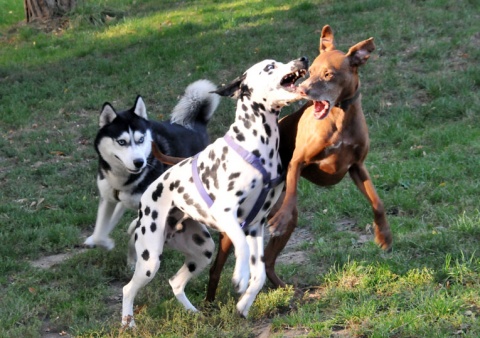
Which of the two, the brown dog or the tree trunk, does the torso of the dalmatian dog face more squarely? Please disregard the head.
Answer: the brown dog

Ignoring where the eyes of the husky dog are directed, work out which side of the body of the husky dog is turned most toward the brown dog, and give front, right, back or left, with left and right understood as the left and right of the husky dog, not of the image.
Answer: left

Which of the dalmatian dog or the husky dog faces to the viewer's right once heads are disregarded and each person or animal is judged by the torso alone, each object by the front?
the dalmatian dog

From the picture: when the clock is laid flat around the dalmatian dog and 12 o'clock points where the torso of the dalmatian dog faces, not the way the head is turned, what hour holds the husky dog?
The husky dog is roughly at 8 o'clock from the dalmatian dog.

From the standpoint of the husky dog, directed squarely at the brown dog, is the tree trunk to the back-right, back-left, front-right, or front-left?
back-left

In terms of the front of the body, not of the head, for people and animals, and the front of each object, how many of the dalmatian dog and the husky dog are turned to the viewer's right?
1

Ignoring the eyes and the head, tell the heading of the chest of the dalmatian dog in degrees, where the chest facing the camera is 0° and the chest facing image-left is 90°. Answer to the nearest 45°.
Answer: approximately 270°

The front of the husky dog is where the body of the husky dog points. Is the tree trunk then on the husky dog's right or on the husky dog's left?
on the husky dog's right

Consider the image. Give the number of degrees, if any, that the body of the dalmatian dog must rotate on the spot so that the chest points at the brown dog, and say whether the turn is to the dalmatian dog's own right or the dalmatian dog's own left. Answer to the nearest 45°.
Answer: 0° — it already faces it
